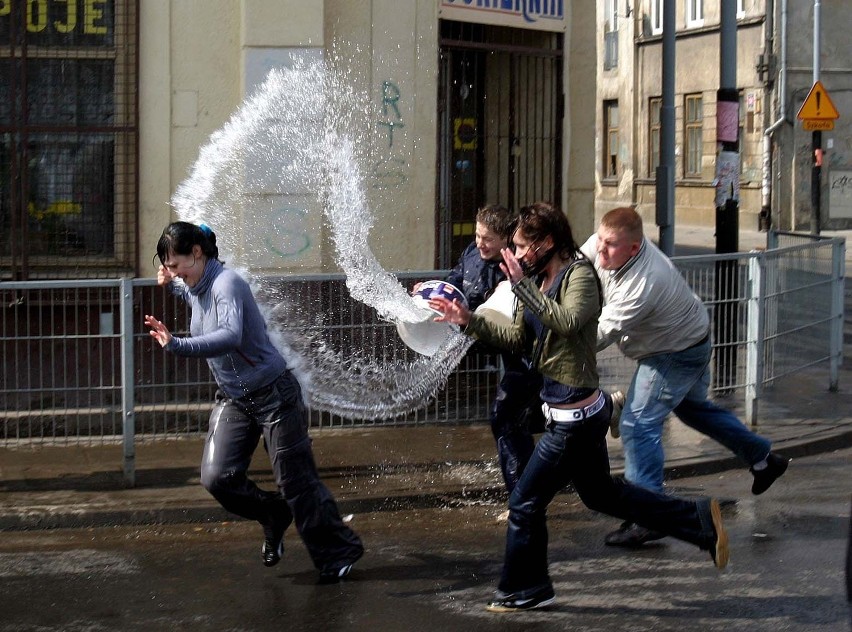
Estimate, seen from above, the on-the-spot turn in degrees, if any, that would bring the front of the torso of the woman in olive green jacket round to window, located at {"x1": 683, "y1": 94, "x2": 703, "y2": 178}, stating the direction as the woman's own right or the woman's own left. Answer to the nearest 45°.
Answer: approximately 90° to the woman's own right

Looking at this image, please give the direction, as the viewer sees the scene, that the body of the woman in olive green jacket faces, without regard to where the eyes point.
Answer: to the viewer's left

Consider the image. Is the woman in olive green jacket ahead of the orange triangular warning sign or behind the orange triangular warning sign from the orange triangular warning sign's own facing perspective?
ahead

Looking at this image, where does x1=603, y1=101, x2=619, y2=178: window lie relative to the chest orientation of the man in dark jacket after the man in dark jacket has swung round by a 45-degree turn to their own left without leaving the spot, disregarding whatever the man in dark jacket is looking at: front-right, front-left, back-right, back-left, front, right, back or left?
back

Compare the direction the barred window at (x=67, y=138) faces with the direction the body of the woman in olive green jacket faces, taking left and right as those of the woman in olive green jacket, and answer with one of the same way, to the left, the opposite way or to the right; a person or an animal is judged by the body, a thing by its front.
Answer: to the left

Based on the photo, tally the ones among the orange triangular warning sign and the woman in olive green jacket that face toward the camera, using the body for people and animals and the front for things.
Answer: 1
